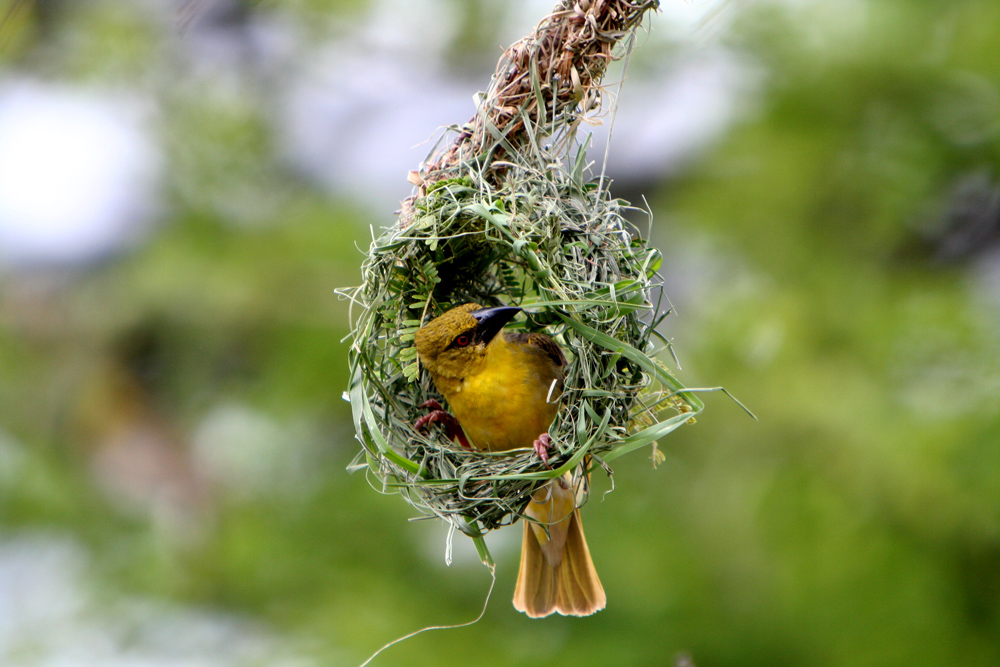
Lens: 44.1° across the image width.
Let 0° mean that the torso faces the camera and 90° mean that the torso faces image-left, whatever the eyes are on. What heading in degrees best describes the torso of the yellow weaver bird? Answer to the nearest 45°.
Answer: approximately 45°
